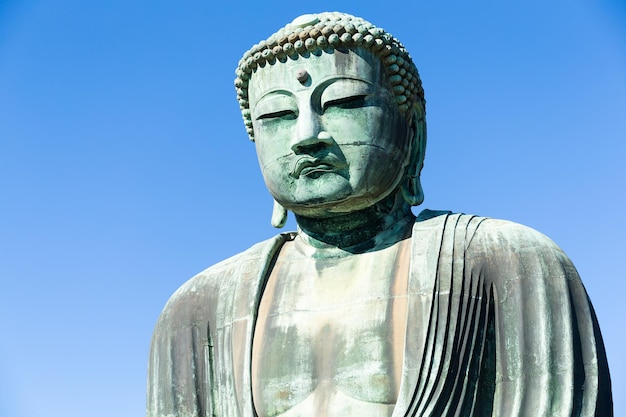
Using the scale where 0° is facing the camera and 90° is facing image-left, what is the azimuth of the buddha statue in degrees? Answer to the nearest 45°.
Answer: approximately 45°
